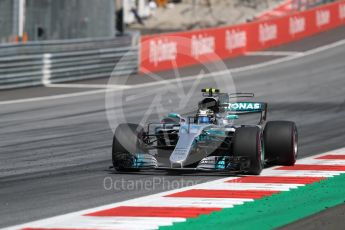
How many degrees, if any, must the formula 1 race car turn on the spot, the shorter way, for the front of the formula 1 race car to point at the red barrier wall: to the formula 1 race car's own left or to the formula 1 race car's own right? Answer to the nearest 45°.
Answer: approximately 180°

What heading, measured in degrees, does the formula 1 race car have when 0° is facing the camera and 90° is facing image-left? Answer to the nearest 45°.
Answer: approximately 0°

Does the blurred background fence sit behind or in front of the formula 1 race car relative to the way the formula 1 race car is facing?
behind
